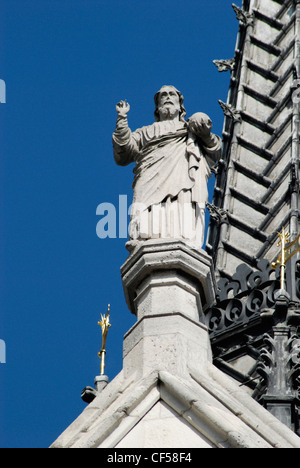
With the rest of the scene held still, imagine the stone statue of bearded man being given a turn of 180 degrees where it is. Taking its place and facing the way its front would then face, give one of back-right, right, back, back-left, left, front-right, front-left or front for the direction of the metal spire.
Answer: front

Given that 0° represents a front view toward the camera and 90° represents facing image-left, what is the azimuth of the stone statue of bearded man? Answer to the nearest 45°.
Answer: approximately 0°
